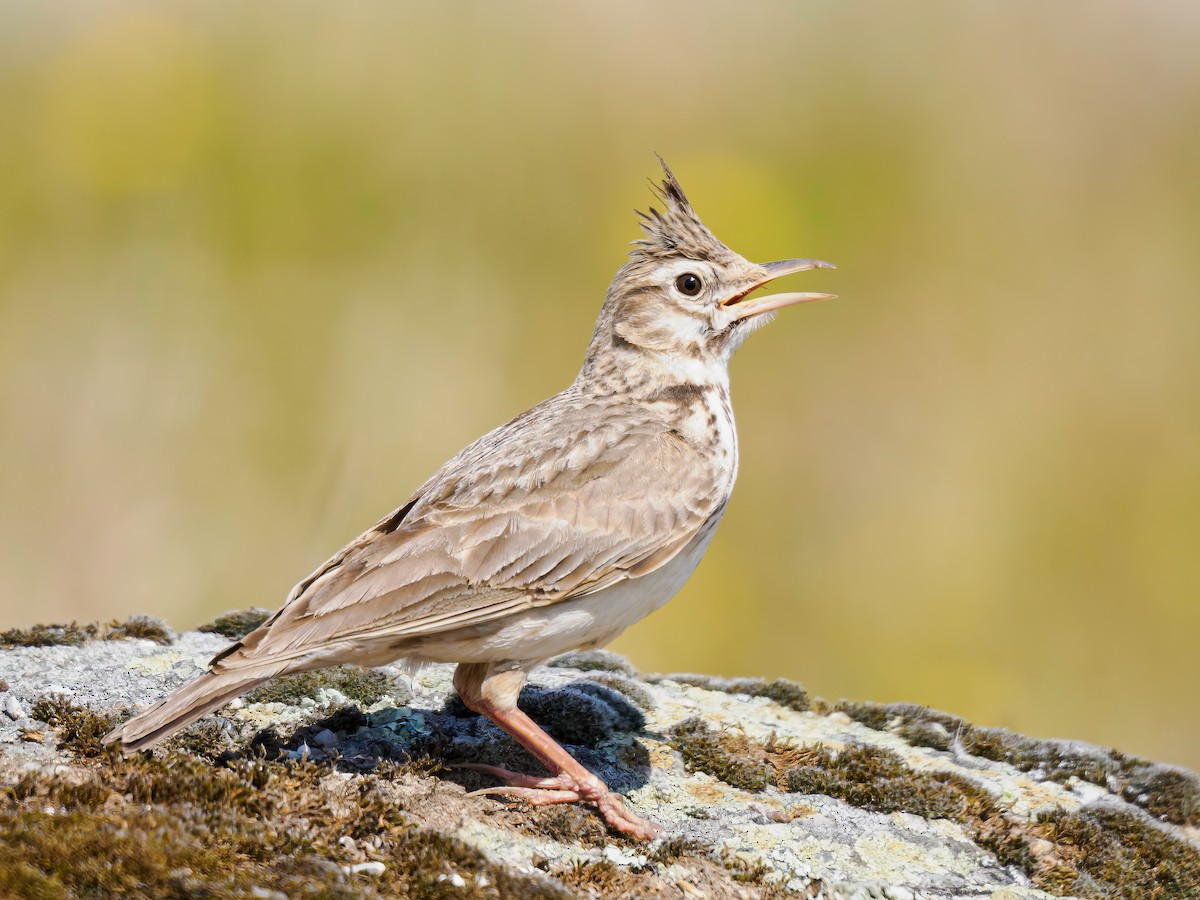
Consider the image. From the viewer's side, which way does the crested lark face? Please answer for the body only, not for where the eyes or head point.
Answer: to the viewer's right
